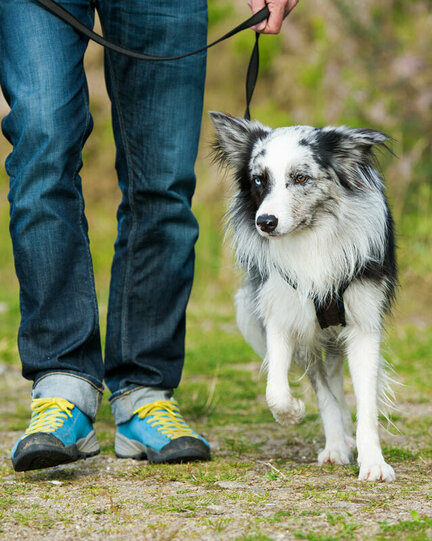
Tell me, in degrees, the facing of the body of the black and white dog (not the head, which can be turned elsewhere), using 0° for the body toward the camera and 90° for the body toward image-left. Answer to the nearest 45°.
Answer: approximately 0°
